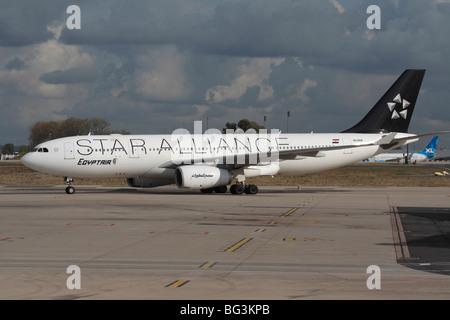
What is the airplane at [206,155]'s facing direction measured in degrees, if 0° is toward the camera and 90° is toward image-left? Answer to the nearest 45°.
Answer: approximately 90°
